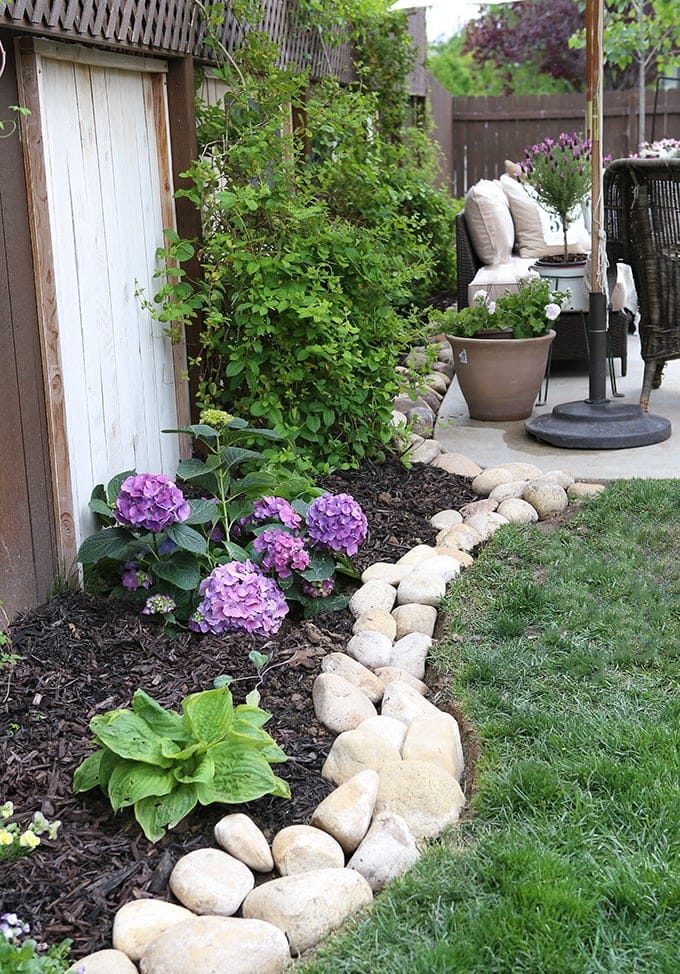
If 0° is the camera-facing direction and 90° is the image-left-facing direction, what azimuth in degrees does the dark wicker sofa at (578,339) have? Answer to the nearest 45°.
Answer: approximately 315°

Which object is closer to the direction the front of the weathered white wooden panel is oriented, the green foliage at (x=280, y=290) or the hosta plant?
the hosta plant

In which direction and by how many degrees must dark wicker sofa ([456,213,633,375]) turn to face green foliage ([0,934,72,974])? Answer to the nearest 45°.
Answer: approximately 45° to its right

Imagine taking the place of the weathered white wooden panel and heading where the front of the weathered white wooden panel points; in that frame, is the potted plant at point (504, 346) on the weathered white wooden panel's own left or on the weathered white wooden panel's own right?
on the weathered white wooden panel's own left

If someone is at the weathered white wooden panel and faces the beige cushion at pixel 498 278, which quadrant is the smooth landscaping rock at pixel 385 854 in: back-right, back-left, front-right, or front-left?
back-right

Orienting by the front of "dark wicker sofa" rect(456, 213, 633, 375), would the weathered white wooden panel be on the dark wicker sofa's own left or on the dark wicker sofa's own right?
on the dark wicker sofa's own right

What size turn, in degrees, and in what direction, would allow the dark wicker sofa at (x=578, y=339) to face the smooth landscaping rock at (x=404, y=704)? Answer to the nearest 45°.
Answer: approximately 45° to its right

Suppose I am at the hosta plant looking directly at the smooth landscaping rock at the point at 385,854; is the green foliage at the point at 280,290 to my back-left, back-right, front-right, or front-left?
back-left
